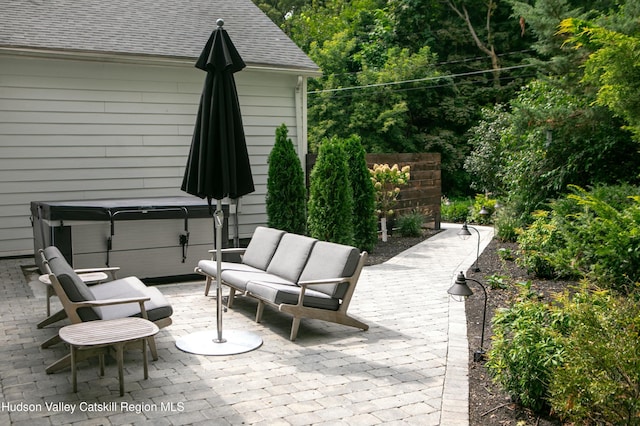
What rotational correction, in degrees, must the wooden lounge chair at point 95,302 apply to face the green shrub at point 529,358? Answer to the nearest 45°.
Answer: approximately 45° to its right

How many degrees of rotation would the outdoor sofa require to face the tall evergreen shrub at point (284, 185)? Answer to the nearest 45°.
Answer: approximately 135° to its right

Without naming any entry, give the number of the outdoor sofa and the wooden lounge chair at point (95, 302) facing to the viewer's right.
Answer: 1

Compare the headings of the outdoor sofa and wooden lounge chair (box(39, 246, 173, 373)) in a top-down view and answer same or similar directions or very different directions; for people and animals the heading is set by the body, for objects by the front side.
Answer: very different directions

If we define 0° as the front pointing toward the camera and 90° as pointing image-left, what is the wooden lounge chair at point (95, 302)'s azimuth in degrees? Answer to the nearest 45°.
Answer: approximately 270°

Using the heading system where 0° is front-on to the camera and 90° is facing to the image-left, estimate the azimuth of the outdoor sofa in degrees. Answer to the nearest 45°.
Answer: approximately 45°

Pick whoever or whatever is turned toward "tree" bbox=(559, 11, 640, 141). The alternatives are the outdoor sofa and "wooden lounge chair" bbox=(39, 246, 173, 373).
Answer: the wooden lounge chair

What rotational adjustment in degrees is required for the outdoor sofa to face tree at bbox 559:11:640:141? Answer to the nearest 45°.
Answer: approximately 135° to its left

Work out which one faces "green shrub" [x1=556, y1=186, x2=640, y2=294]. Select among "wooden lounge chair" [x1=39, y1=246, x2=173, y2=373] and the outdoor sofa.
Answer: the wooden lounge chair

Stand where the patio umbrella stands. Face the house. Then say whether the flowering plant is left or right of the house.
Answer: right
